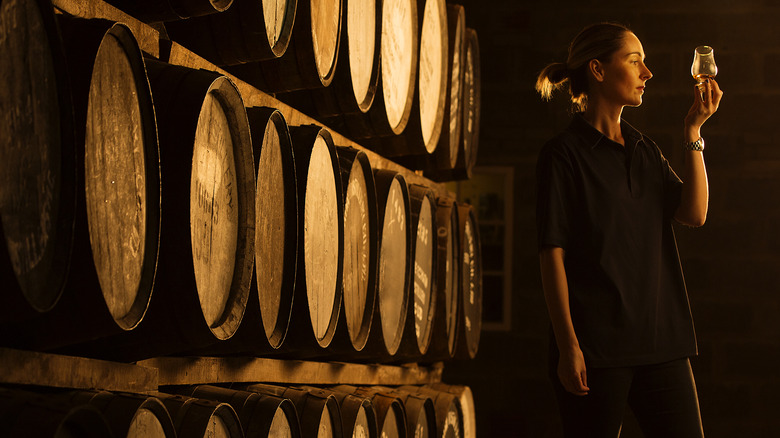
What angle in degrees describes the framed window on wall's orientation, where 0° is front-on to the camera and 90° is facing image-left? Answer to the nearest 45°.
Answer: approximately 0°

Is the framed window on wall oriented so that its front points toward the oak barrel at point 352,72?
yes

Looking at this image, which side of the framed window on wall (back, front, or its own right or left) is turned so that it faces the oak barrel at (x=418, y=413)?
front

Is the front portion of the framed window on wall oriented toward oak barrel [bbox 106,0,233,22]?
yes

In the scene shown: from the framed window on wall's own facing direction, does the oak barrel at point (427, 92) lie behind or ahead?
ahead

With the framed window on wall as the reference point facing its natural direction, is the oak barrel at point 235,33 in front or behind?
in front

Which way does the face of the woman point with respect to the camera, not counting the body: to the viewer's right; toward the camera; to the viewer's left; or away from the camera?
to the viewer's right

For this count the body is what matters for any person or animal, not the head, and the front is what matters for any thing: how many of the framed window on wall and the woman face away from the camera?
0
